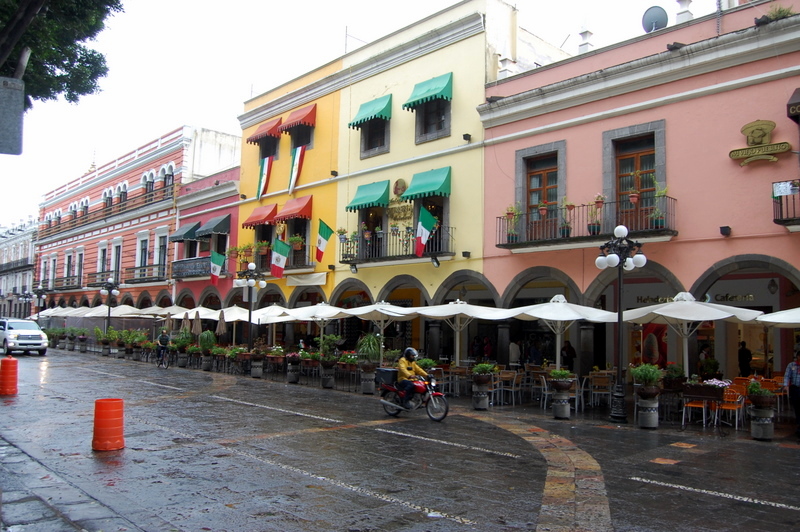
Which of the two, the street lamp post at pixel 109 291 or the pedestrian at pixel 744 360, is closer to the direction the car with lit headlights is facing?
the pedestrian

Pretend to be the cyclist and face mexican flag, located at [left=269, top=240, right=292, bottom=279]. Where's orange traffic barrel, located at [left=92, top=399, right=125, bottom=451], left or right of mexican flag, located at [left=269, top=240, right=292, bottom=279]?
right

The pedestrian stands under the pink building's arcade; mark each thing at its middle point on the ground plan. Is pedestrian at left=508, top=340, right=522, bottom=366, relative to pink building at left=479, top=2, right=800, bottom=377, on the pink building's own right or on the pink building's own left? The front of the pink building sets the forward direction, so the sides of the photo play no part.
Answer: on the pink building's own right
